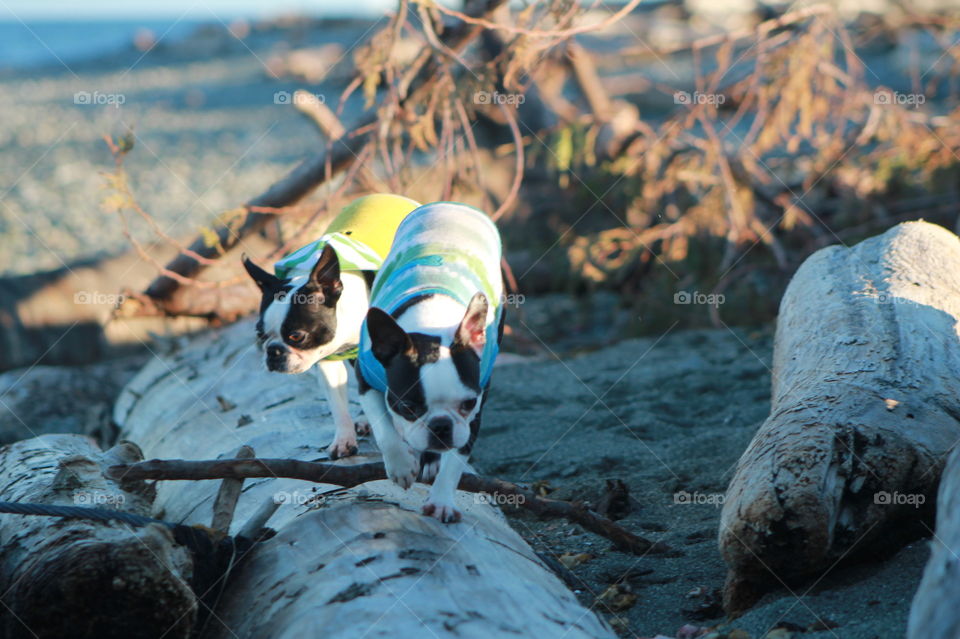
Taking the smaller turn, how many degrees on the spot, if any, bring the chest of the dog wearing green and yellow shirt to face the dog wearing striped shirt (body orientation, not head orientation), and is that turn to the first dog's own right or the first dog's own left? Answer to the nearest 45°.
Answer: approximately 90° to the first dog's own left

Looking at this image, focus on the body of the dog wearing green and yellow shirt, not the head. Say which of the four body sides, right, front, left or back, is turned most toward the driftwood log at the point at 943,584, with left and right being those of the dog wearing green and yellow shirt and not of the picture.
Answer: left

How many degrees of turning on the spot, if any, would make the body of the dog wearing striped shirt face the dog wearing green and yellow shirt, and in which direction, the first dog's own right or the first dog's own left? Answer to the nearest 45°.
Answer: approximately 135° to the first dog's own right

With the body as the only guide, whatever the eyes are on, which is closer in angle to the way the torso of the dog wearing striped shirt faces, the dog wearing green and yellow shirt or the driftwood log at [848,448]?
the driftwood log

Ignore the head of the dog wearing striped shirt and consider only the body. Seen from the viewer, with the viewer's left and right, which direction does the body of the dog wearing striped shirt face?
facing the viewer

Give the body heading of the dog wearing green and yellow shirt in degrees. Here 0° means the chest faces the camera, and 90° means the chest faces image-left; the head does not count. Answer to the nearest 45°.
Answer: approximately 45°

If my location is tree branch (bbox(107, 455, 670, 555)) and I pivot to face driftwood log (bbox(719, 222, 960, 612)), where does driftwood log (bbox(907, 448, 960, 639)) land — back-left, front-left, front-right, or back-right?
front-right

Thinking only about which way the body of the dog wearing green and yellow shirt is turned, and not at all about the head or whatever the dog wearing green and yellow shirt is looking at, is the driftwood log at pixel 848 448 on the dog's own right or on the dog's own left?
on the dog's own left

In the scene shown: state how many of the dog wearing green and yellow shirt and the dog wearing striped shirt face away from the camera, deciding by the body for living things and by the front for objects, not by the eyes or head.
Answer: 0

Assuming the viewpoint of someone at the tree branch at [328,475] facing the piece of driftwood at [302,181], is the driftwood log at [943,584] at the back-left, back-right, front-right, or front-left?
back-right

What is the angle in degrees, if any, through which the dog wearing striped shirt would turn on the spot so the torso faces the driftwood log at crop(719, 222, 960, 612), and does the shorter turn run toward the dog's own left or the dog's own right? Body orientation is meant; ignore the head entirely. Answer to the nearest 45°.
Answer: approximately 90° to the dog's own left

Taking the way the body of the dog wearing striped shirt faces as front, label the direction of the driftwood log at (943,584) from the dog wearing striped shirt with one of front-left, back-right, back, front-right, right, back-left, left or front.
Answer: front-left
